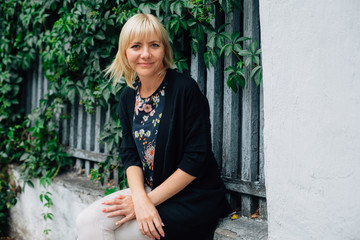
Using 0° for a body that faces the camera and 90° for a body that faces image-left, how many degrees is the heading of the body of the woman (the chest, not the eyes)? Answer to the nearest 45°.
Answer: approximately 45°
